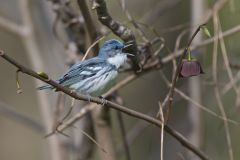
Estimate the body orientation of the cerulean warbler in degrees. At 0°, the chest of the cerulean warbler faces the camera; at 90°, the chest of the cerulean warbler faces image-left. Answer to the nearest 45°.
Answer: approximately 270°
